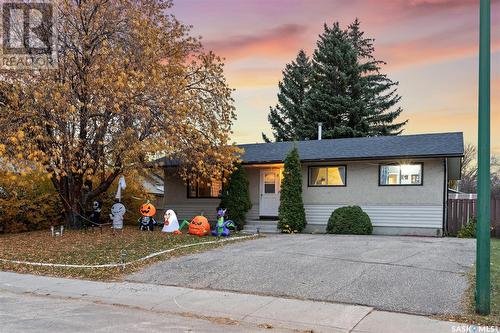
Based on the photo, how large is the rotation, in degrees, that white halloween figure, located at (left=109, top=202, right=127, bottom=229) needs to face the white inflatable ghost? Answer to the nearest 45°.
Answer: approximately 90° to its left

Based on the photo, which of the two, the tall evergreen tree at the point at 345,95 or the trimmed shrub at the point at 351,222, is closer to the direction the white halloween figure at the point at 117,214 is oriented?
the trimmed shrub

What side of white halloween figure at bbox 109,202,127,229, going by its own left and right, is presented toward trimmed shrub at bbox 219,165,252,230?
left

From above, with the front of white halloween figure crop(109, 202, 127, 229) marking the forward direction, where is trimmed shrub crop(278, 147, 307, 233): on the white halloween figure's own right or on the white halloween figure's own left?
on the white halloween figure's own left

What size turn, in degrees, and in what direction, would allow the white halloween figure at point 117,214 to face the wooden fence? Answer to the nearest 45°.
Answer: approximately 90° to its left

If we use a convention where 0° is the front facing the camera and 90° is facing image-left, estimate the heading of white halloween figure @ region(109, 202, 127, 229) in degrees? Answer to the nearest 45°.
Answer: approximately 0°

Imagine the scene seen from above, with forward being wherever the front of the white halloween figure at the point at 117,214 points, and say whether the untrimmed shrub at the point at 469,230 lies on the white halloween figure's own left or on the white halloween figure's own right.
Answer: on the white halloween figure's own left
